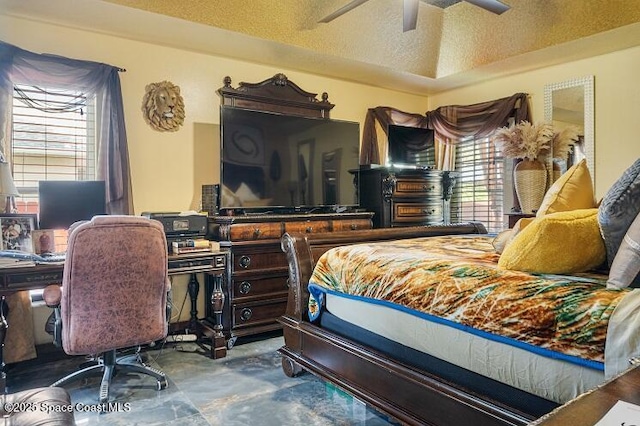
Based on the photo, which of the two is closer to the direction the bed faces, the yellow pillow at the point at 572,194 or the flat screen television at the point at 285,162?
the flat screen television

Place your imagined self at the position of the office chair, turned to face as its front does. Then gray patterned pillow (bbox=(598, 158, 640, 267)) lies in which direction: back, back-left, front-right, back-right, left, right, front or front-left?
back-right

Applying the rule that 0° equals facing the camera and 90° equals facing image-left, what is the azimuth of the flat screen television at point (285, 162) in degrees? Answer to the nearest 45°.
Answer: approximately 315°
